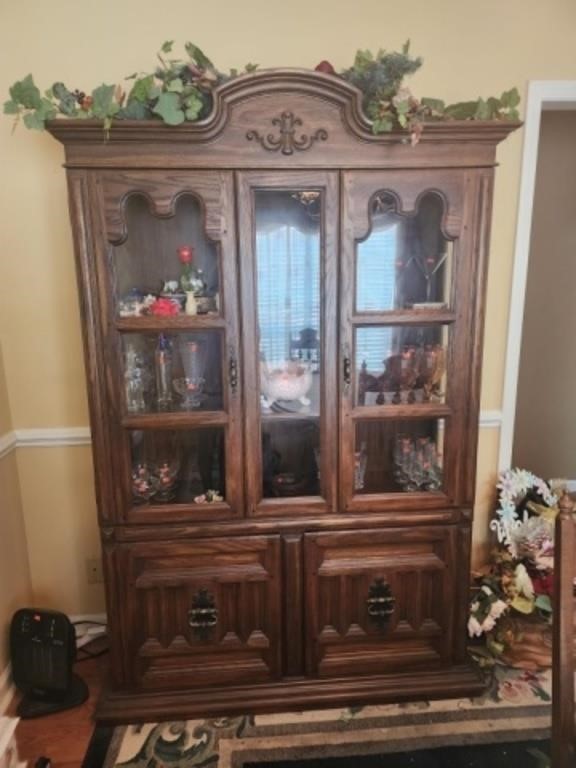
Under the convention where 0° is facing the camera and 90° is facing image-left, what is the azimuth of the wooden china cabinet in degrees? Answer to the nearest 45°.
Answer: approximately 0°
